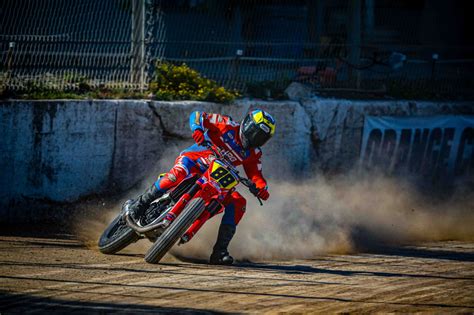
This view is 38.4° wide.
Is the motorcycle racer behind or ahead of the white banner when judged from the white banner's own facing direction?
ahead

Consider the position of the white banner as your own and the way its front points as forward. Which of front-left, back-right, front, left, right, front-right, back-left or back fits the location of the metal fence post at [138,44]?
front-right

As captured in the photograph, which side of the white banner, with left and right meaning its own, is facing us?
front

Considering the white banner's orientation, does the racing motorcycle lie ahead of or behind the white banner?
ahead

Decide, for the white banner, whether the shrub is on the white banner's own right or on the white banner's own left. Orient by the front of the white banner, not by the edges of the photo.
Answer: on the white banner's own right

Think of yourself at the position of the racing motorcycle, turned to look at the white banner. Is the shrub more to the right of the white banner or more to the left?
left

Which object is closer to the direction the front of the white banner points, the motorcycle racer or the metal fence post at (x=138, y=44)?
the motorcycle racer
